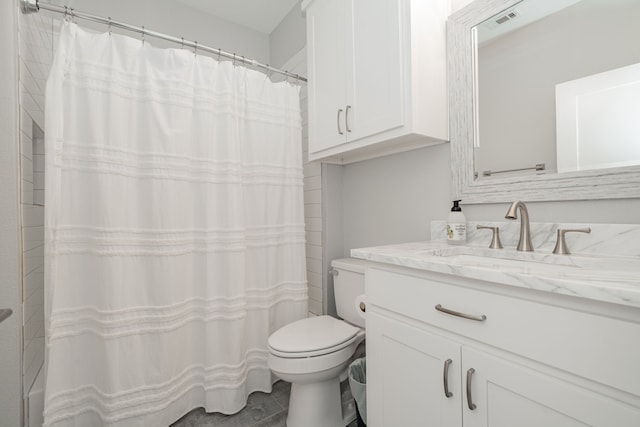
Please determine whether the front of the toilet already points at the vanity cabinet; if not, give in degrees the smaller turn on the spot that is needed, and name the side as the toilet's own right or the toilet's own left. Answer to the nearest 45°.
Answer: approximately 90° to the toilet's own left

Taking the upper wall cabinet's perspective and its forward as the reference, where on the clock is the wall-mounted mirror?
The wall-mounted mirror is roughly at 8 o'clock from the upper wall cabinet.

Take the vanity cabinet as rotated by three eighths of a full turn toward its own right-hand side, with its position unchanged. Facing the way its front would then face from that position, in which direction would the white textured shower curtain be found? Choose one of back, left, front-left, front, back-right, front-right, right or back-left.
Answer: left

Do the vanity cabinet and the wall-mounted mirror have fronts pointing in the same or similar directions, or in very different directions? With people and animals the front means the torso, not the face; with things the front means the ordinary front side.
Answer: same or similar directions

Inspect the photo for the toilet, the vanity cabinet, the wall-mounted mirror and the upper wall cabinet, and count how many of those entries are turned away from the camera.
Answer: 0

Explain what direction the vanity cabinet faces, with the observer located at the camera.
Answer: facing the viewer and to the left of the viewer

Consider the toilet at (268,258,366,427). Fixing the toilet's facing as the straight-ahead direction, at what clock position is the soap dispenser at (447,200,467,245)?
The soap dispenser is roughly at 8 o'clock from the toilet.

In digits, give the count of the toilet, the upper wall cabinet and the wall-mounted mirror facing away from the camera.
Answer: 0
